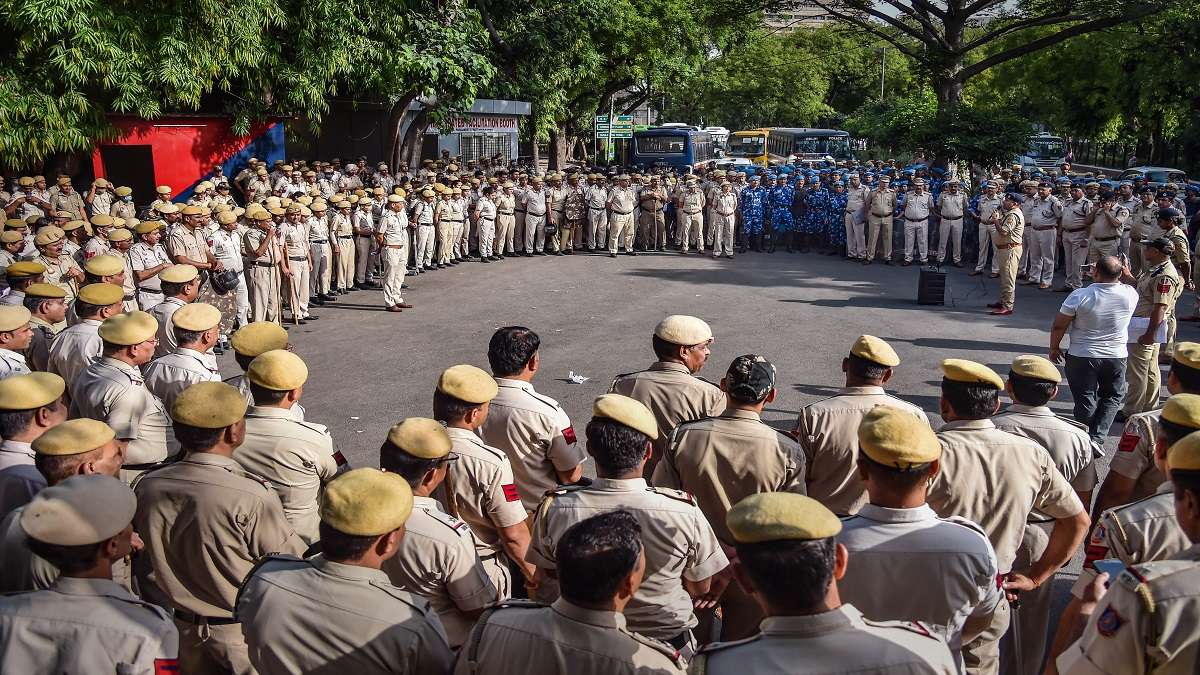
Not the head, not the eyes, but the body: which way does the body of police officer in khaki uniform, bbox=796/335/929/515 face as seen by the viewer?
away from the camera

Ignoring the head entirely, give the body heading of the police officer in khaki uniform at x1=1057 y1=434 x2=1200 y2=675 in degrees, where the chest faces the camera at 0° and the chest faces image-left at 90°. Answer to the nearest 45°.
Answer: approximately 135°

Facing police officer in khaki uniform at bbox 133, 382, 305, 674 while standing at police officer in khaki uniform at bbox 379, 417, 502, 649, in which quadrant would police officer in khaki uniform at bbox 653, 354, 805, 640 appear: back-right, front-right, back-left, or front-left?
back-right

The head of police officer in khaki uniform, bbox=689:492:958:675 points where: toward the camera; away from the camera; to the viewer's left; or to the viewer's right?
away from the camera

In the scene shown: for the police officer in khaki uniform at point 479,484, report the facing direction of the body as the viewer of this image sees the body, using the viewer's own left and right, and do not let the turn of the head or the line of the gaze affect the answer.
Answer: facing away from the viewer and to the right of the viewer

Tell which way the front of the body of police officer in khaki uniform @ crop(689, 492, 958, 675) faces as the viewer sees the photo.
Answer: away from the camera

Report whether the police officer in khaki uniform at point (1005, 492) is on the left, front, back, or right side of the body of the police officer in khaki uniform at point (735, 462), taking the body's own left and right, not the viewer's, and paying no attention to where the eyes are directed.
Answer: right

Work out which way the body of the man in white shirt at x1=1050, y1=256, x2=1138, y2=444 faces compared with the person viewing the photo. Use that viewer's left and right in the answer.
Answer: facing away from the viewer

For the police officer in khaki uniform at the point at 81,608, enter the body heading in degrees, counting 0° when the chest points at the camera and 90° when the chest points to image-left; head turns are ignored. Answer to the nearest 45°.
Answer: approximately 225°

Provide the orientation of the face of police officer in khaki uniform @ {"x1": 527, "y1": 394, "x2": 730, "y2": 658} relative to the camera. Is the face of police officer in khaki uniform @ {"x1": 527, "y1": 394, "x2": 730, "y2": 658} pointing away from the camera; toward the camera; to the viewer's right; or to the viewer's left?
away from the camera

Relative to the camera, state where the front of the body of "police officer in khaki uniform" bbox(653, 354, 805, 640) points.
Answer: away from the camera

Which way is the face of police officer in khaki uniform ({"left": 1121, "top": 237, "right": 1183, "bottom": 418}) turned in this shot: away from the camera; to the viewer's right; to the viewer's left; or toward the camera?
to the viewer's left

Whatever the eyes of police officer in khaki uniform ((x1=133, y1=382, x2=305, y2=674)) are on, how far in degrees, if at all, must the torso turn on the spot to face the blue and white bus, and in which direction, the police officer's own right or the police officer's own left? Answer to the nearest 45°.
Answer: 0° — they already face it

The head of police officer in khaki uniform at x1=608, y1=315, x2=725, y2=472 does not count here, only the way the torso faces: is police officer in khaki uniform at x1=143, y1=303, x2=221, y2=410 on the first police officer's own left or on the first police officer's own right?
on the first police officer's own left

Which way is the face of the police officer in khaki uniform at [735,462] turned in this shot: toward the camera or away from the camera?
away from the camera

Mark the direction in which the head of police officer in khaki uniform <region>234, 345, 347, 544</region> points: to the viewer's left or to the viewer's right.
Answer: to the viewer's right
